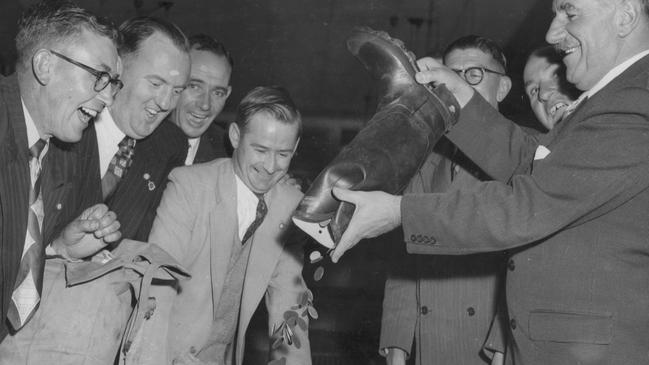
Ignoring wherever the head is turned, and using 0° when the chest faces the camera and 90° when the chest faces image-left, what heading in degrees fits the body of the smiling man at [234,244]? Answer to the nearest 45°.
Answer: approximately 315°

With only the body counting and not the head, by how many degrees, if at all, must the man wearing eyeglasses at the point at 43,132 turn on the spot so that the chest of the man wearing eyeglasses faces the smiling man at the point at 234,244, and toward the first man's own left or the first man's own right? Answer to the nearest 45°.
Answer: approximately 45° to the first man's own left

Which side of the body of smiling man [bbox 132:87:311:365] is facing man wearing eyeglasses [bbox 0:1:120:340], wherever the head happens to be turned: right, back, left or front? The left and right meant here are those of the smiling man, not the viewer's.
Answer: right

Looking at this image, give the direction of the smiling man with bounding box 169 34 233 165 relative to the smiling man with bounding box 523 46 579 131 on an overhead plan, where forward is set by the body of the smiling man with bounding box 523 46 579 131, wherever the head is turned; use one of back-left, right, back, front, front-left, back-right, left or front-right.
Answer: front-right

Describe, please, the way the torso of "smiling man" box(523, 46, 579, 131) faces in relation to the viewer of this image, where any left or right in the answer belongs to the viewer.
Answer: facing the viewer and to the left of the viewer

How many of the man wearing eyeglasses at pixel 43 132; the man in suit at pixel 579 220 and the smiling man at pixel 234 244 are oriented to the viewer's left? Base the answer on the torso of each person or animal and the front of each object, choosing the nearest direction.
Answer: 1

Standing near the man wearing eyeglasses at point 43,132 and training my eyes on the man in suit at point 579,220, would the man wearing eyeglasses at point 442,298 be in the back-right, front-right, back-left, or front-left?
front-left

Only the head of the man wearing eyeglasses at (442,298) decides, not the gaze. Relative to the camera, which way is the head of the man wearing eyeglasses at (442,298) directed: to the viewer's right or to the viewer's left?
to the viewer's left

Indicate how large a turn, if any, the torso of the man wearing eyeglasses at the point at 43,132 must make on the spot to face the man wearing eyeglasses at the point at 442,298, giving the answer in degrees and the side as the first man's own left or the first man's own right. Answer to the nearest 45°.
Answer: approximately 45° to the first man's own left

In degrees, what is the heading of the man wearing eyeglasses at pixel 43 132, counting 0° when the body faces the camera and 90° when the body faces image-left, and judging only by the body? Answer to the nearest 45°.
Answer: approximately 315°

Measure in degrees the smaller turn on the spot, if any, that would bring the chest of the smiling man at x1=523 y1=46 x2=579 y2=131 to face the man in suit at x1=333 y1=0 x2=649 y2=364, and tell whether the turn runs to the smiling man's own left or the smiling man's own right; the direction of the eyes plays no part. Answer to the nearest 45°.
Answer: approximately 45° to the smiling man's own left

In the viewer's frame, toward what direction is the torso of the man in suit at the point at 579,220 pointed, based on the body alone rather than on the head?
to the viewer's left

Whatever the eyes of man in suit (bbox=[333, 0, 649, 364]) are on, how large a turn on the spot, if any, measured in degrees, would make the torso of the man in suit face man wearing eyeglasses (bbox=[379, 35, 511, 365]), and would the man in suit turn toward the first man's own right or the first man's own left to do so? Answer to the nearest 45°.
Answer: approximately 45° to the first man's own right

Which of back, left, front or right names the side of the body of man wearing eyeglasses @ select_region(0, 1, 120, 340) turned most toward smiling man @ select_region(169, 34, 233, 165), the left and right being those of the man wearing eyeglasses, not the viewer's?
left
